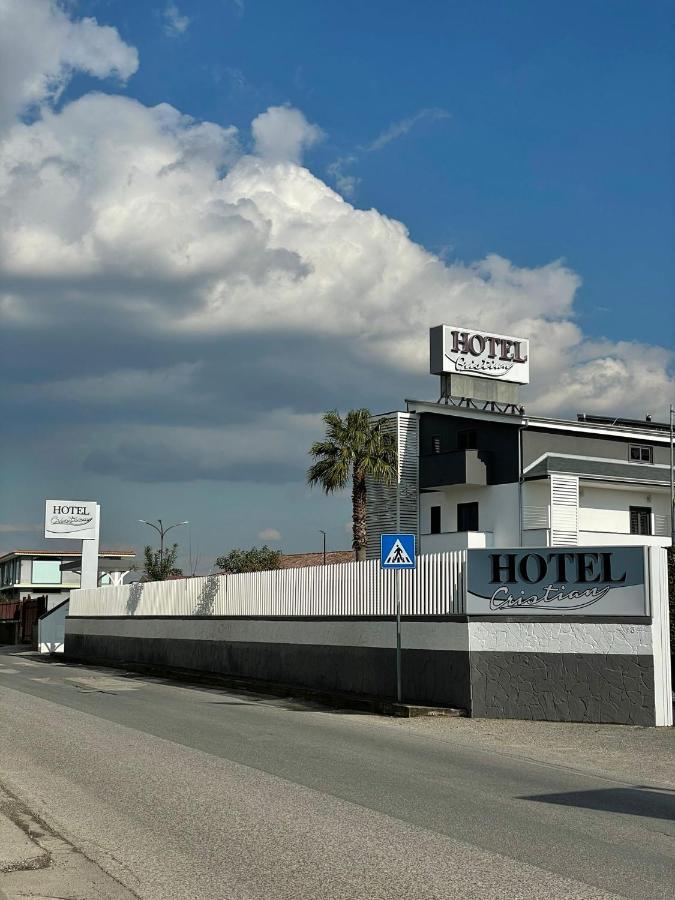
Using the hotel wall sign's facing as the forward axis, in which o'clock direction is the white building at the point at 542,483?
The white building is roughly at 6 o'clock from the hotel wall sign.

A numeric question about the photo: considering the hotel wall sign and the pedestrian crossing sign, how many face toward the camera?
2

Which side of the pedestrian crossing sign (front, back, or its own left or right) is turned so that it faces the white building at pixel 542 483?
back

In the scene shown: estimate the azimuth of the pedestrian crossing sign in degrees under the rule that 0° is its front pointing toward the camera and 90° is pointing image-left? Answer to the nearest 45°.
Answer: approximately 0°

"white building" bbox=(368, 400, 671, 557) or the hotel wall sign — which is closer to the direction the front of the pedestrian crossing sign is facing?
the hotel wall sign

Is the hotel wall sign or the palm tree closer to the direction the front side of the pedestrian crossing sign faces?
the hotel wall sign

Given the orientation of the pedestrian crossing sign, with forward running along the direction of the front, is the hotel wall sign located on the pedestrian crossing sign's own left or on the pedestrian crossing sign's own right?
on the pedestrian crossing sign's own left

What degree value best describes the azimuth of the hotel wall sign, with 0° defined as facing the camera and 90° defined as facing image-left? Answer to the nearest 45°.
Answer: approximately 0°

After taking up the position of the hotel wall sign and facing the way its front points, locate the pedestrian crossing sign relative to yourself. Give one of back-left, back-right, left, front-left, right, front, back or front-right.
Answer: right
